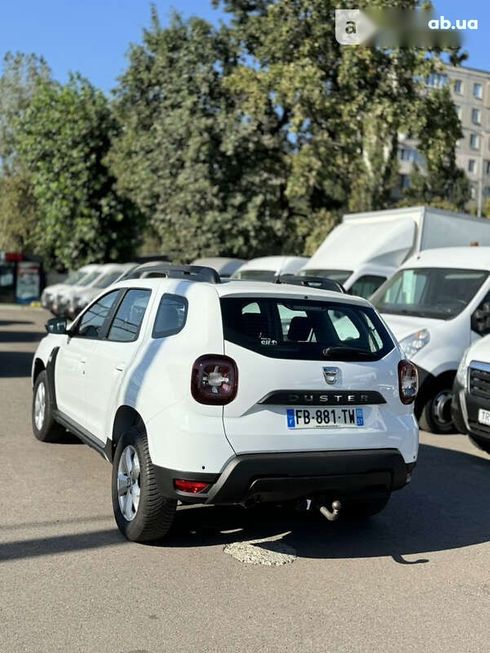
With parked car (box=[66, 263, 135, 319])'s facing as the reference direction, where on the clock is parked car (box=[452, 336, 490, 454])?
parked car (box=[452, 336, 490, 454]) is roughly at 10 o'clock from parked car (box=[66, 263, 135, 319]).

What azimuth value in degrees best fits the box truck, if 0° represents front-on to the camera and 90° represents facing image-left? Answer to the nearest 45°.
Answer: approximately 45°

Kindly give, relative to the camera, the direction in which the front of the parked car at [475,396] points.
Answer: facing the viewer and to the left of the viewer

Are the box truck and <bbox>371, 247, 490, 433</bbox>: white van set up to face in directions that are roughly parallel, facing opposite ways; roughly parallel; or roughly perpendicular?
roughly parallel

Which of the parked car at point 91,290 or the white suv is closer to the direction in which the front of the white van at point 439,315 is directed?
the white suv

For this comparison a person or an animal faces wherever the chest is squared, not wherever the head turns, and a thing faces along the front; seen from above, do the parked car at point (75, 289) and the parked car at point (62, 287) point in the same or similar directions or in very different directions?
same or similar directions

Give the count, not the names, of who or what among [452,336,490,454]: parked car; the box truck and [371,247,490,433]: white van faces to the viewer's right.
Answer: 0

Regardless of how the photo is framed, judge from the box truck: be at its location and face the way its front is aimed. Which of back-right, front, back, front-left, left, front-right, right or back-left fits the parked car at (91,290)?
right

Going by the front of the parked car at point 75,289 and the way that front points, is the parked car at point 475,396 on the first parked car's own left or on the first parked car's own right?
on the first parked car's own left

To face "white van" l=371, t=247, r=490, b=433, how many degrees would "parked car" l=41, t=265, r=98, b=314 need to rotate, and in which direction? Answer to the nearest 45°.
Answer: approximately 45° to its left

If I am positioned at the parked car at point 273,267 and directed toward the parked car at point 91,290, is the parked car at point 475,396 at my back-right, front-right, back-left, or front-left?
back-left

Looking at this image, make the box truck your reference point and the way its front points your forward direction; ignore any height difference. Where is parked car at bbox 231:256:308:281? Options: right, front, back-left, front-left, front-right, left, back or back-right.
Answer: right

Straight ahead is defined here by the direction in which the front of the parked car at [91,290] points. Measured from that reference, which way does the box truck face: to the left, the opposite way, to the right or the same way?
the same way

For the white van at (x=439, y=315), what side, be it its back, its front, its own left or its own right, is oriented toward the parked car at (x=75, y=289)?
right

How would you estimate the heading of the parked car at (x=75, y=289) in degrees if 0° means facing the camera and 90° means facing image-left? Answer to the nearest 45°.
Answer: approximately 45°

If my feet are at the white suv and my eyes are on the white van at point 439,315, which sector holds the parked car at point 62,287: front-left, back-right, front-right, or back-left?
front-left

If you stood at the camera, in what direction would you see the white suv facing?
facing away from the viewer and to the left of the viewer
